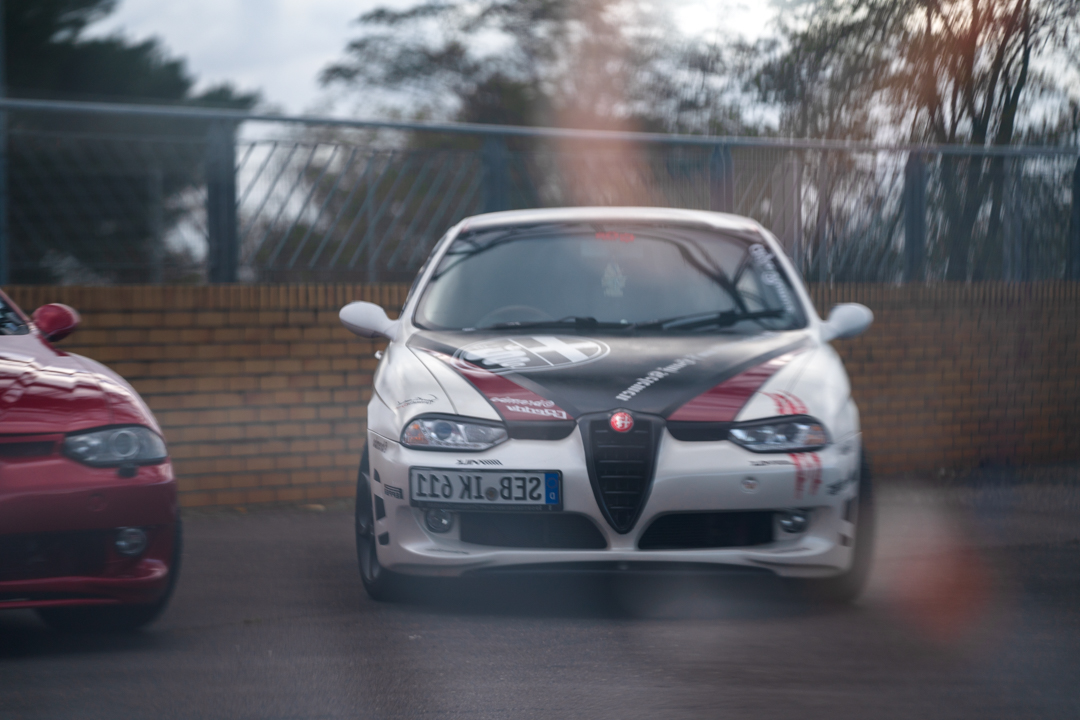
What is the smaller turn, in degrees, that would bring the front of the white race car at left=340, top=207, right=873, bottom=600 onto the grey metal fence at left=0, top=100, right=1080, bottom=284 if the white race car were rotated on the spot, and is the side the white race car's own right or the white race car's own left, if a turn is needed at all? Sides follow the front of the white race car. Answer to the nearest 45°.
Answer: approximately 180°

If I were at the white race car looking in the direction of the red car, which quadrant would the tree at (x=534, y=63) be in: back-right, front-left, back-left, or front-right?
back-right

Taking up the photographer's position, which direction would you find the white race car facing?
facing the viewer

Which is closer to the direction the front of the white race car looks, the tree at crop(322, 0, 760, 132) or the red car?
the red car

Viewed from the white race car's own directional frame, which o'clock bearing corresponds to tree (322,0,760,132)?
The tree is roughly at 6 o'clock from the white race car.

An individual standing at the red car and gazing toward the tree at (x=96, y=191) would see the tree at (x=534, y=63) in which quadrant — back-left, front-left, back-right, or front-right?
front-right

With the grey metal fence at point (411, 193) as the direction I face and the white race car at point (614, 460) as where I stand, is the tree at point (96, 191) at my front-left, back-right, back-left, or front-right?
front-left

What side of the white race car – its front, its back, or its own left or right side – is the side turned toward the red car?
right

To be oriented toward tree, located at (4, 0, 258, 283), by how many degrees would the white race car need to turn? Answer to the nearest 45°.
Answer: approximately 135° to its right
